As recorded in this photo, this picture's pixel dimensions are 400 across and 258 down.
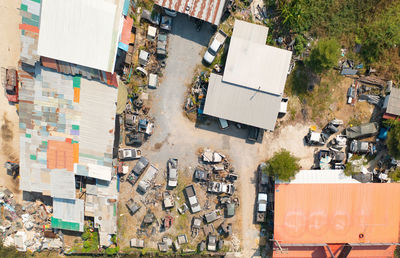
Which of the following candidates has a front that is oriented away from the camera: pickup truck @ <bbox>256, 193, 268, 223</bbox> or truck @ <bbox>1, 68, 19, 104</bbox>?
the pickup truck
